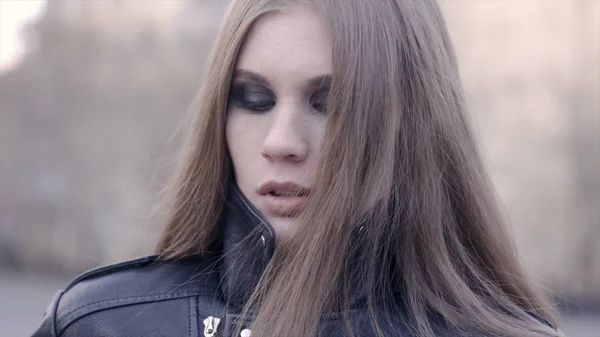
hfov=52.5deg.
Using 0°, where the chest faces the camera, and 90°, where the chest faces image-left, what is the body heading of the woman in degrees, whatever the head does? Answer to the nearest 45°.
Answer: approximately 0°
